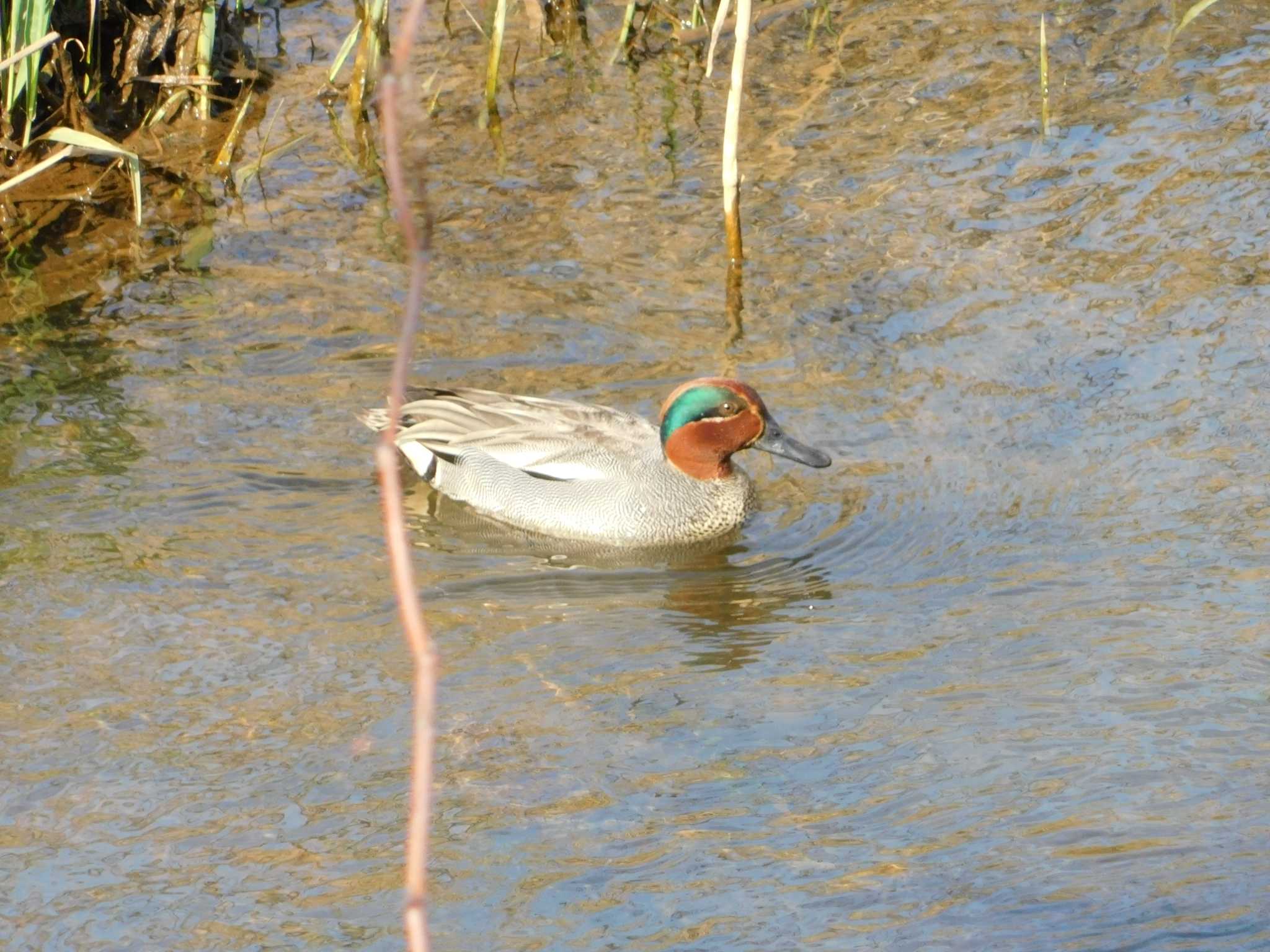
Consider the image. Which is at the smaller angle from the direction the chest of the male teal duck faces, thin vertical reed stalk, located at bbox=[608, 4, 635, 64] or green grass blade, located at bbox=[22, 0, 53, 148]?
the thin vertical reed stalk

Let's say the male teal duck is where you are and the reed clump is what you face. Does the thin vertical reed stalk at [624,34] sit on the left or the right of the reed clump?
right

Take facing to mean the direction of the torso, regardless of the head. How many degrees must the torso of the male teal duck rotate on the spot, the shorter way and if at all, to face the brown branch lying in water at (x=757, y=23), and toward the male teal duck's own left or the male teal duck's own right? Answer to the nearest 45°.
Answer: approximately 90° to the male teal duck's own left

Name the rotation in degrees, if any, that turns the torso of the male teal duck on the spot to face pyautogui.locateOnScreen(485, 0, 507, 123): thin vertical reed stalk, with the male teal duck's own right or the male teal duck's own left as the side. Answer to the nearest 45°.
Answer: approximately 90° to the male teal duck's own left

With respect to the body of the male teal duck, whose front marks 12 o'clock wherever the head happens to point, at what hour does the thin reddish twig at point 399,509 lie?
The thin reddish twig is roughly at 3 o'clock from the male teal duck.

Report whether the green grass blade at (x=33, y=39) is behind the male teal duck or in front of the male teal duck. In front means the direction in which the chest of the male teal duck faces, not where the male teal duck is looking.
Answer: behind

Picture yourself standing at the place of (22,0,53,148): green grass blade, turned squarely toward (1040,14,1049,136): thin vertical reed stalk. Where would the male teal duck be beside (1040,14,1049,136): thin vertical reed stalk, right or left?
right

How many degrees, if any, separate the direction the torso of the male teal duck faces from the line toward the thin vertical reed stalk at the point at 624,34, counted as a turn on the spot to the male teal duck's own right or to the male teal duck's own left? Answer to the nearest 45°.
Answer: approximately 90° to the male teal duck's own left

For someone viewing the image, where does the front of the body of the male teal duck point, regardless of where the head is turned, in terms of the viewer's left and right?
facing to the right of the viewer
